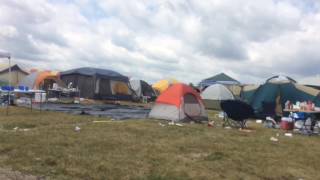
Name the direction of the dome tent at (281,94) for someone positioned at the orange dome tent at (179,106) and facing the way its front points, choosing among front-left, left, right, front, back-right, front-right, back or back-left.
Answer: left

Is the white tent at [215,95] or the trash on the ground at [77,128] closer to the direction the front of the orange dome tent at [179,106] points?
the trash on the ground

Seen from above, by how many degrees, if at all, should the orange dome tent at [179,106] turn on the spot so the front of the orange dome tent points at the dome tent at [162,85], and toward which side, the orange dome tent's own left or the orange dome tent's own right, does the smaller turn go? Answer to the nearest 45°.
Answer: approximately 135° to the orange dome tent's own left

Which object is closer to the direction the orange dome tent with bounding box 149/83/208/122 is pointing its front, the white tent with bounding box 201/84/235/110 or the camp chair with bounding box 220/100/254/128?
the camp chair

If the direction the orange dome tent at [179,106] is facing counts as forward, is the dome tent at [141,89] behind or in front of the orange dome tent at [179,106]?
behind

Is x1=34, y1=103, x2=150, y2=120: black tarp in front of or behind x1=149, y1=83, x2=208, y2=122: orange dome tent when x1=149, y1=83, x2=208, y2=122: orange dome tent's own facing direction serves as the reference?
behind

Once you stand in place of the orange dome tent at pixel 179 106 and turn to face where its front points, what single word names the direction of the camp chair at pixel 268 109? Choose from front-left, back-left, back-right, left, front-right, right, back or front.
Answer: left

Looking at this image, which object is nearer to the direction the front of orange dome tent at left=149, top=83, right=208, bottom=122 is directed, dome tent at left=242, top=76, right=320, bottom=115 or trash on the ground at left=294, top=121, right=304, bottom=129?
the trash on the ground

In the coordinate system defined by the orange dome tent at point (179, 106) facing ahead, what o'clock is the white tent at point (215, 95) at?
The white tent is roughly at 8 o'clock from the orange dome tent.

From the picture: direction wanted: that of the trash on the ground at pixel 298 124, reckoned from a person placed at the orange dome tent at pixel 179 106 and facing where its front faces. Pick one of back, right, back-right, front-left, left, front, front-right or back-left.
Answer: front-left

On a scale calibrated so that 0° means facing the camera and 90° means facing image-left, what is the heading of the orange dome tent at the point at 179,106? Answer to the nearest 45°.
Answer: approximately 315°
